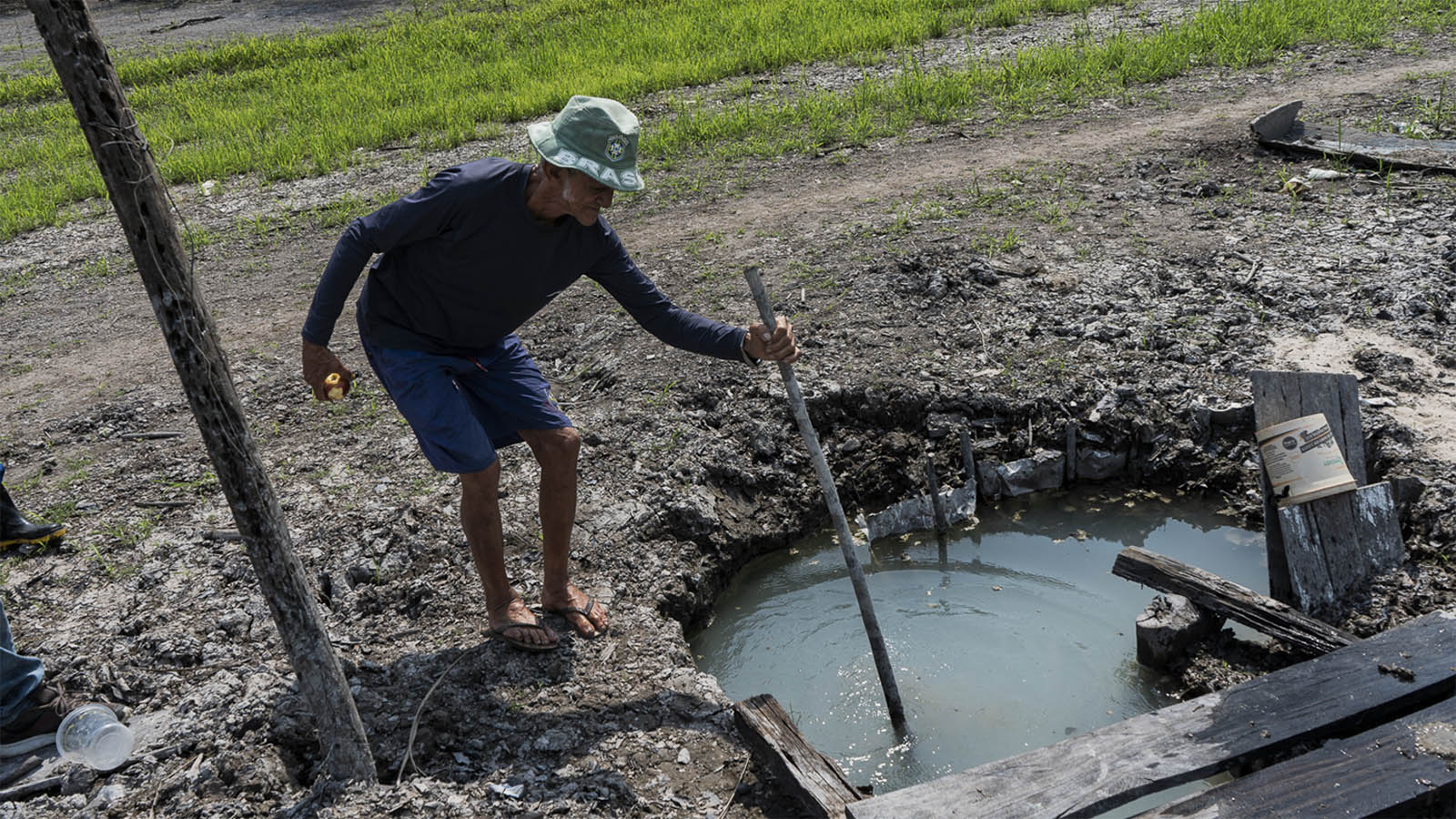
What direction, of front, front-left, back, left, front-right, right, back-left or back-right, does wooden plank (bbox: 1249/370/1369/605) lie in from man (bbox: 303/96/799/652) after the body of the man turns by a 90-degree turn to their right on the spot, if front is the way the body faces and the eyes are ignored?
back-left

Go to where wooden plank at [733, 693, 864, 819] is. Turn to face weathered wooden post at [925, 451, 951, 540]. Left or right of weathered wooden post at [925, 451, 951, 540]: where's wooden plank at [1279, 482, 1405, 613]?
right

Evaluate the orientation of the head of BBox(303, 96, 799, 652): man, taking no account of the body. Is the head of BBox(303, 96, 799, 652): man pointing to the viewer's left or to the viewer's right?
to the viewer's right

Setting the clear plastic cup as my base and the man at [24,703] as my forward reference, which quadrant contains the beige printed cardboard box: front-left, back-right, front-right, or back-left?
back-right

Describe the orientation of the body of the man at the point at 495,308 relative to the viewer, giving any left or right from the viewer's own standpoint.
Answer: facing the viewer and to the right of the viewer

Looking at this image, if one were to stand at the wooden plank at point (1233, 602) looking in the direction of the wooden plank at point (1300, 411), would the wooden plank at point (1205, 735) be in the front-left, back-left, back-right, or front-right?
back-right

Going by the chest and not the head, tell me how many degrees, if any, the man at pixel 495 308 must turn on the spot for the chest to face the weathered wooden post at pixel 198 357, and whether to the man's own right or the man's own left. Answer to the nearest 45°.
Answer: approximately 90° to the man's own right

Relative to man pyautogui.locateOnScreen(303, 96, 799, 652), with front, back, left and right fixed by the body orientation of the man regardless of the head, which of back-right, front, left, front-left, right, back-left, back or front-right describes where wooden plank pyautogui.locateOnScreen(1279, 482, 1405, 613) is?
front-left
